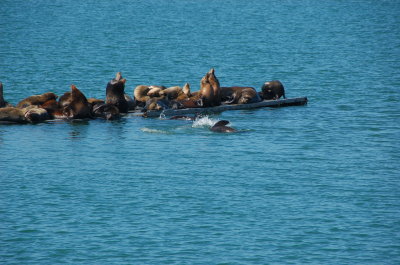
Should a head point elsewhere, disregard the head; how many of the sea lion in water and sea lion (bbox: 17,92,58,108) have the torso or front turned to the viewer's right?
2

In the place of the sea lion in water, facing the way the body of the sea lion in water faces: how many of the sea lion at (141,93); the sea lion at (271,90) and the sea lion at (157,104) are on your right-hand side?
0

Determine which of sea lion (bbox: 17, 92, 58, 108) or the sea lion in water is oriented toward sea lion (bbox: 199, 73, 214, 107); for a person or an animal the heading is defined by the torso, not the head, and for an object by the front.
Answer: sea lion (bbox: 17, 92, 58, 108)

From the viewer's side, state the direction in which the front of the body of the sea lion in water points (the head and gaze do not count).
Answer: to the viewer's right

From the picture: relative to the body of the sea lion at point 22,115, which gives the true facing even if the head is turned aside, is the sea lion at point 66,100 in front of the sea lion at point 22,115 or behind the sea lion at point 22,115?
in front

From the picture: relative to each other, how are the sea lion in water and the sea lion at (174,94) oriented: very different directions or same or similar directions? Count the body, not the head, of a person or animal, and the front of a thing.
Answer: same or similar directions

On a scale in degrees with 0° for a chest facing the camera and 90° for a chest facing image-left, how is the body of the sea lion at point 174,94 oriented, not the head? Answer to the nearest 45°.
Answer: approximately 270°

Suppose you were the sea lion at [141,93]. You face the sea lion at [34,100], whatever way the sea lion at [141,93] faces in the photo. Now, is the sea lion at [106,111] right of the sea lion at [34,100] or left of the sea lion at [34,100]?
left

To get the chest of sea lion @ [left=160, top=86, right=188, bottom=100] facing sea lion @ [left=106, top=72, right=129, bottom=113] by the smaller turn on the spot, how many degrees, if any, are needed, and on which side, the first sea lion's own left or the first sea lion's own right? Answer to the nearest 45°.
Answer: approximately 135° to the first sea lion's own right

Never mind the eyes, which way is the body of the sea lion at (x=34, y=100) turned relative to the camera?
to the viewer's right

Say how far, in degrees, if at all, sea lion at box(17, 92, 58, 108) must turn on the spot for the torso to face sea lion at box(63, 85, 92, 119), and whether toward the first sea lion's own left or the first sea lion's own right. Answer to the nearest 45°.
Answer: approximately 45° to the first sea lion's own right

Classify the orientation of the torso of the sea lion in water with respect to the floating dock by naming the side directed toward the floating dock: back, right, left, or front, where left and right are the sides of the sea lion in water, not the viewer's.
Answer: left
